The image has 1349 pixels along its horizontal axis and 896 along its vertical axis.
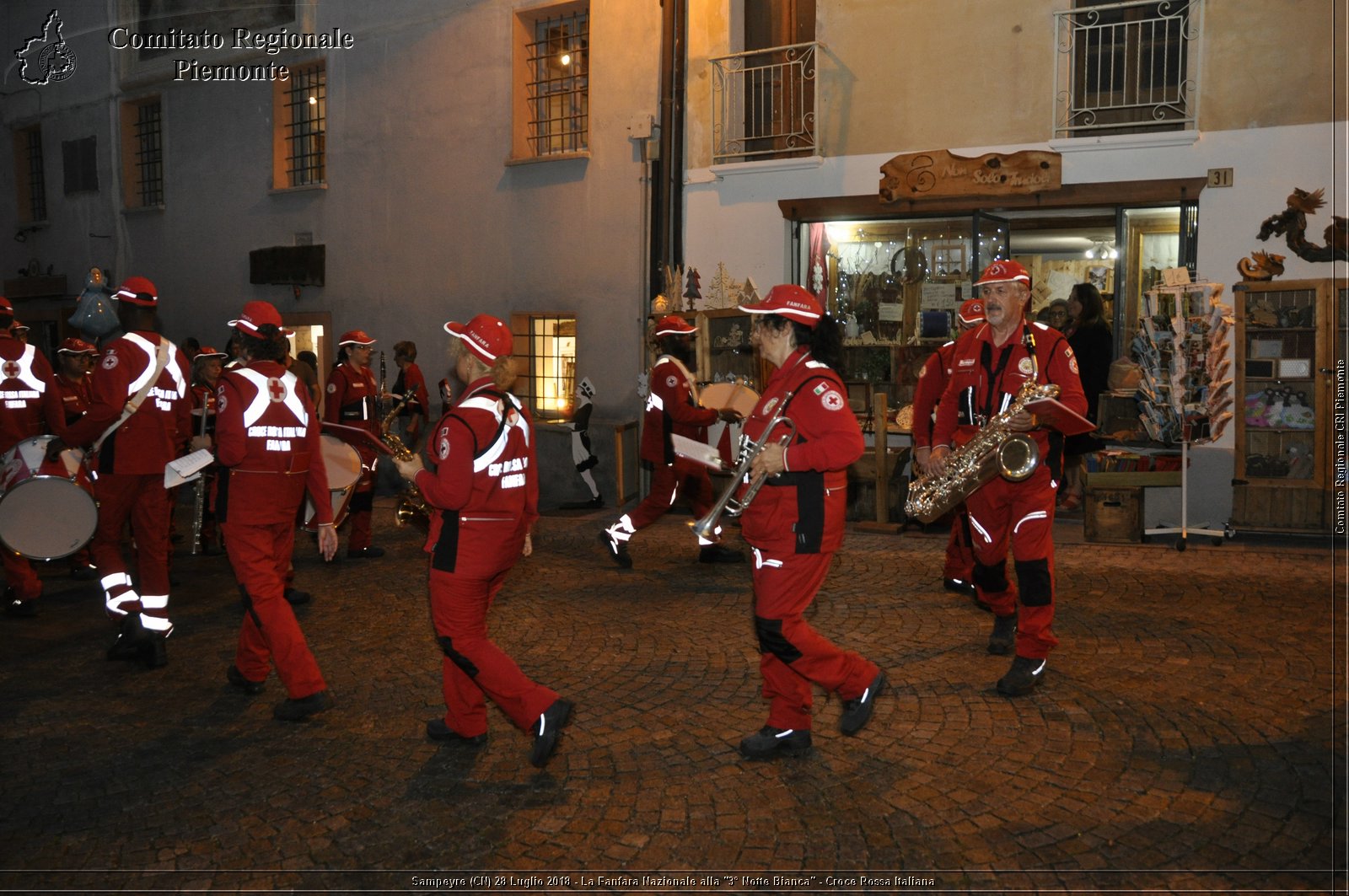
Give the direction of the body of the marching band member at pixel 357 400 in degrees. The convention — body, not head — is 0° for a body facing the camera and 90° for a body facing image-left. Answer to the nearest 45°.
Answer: approximately 315°

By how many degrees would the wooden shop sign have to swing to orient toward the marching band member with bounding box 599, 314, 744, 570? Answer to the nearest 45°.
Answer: approximately 45° to its right

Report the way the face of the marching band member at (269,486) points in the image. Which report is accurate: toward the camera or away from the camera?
away from the camera

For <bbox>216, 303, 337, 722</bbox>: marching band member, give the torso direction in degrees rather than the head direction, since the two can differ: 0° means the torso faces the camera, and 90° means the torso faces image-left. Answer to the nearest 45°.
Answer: approximately 135°

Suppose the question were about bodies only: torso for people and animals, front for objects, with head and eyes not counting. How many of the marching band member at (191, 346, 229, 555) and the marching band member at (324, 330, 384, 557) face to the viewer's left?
0

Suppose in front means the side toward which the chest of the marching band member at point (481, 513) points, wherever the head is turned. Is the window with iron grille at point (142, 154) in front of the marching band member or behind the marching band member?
in front

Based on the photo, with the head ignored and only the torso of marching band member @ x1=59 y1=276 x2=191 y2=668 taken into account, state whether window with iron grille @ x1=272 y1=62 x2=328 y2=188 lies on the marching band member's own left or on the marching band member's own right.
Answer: on the marching band member's own right

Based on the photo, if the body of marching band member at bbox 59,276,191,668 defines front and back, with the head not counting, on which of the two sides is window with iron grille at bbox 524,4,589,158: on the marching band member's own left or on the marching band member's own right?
on the marching band member's own right
